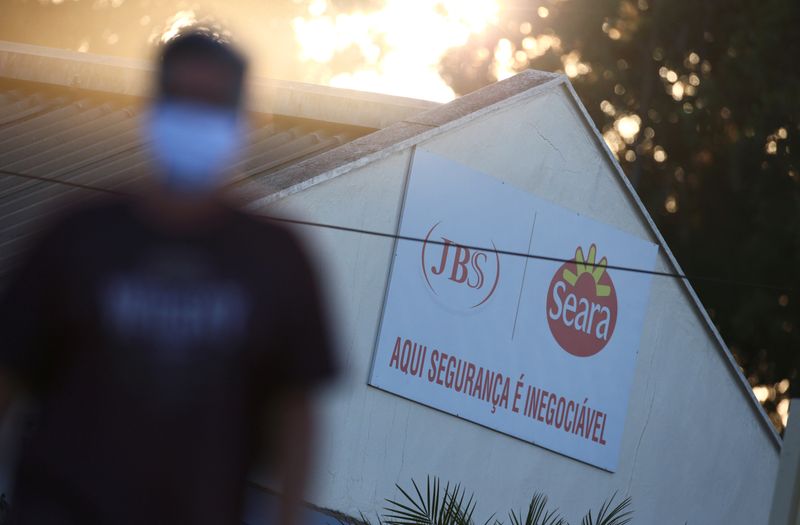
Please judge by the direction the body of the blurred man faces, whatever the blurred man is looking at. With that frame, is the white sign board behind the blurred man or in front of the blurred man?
behind

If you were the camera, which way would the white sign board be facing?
facing the viewer and to the right of the viewer

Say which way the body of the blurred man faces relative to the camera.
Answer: toward the camera

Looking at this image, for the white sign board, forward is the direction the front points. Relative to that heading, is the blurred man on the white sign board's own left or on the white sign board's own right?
on the white sign board's own right

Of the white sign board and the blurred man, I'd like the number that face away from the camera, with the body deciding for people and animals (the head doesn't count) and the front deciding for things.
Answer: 0
